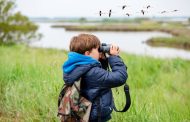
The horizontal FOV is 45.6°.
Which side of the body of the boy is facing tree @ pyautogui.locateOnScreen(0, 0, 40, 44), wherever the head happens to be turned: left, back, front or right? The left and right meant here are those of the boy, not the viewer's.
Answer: left

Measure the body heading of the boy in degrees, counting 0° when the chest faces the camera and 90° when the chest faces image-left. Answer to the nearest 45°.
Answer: approximately 270°

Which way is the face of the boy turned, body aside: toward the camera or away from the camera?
away from the camera
